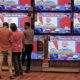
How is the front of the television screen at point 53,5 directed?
toward the camera

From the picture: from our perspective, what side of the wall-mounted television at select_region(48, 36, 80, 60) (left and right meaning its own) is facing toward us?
front

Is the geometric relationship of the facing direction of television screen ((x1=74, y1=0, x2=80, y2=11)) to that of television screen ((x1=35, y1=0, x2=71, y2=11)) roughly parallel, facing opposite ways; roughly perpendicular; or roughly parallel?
roughly parallel

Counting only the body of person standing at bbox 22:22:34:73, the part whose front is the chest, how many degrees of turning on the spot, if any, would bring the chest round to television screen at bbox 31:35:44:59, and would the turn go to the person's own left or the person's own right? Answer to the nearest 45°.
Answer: approximately 90° to the person's own right

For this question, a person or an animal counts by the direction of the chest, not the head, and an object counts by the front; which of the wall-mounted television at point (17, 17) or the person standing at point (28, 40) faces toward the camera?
the wall-mounted television

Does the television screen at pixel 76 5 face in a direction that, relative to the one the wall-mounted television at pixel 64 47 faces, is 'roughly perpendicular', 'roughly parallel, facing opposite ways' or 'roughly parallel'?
roughly parallel

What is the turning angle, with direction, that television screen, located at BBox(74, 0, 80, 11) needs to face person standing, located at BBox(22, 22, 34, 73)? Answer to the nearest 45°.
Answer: approximately 45° to its right

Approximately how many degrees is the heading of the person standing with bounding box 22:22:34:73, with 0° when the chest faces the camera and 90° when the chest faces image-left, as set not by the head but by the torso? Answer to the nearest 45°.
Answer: approximately 135°

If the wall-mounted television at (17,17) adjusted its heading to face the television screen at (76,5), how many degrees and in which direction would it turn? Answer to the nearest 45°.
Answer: approximately 90° to its left

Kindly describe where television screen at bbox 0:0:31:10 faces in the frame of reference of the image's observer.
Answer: facing the viewer

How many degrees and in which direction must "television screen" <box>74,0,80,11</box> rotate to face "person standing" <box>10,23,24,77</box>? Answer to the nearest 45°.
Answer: approximately 45° to its right
